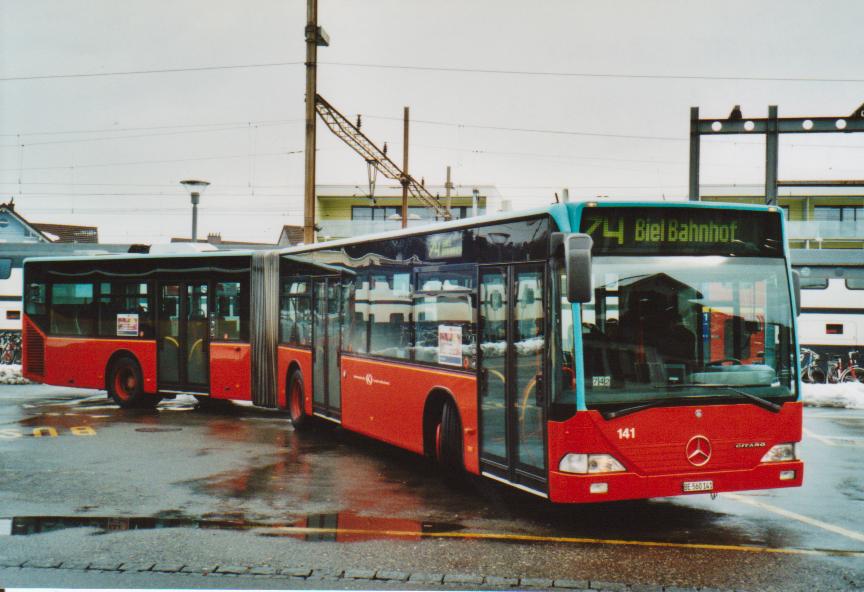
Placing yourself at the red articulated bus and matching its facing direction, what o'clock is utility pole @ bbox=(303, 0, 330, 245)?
The utility pole is roughly at 7 o'clock from the red articulated bus.

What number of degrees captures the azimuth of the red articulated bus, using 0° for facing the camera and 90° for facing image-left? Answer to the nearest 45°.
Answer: approximately 315°

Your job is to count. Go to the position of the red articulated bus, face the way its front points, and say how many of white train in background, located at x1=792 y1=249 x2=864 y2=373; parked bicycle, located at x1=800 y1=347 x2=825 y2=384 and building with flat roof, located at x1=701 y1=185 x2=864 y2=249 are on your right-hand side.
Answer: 0

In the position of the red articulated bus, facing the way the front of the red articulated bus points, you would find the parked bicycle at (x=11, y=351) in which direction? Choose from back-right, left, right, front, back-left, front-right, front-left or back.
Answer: back

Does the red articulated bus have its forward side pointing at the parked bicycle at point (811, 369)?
no

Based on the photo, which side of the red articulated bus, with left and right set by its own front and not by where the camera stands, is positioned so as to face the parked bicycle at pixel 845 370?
left

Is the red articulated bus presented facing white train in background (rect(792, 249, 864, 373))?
no

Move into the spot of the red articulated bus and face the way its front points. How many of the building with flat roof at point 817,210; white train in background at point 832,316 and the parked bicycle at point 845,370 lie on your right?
0

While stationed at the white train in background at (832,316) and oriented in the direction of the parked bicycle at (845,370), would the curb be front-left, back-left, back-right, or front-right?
front-right

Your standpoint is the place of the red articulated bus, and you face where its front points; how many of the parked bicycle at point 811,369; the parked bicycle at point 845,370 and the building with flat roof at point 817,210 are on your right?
0

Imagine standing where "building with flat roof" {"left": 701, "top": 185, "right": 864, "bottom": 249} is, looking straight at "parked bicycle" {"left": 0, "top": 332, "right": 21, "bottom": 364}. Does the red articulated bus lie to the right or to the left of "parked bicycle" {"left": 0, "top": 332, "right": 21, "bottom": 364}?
left

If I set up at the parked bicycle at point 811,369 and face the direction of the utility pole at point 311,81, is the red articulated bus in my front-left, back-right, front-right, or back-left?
front-left

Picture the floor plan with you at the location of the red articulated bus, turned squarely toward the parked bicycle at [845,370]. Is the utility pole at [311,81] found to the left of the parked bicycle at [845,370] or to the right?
left
